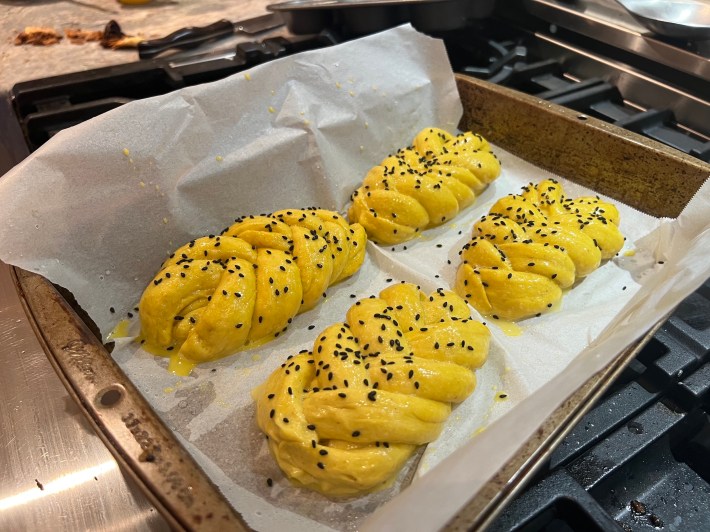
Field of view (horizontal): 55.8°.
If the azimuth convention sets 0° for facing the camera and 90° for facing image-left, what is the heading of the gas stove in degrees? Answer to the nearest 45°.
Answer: approximately 45°
